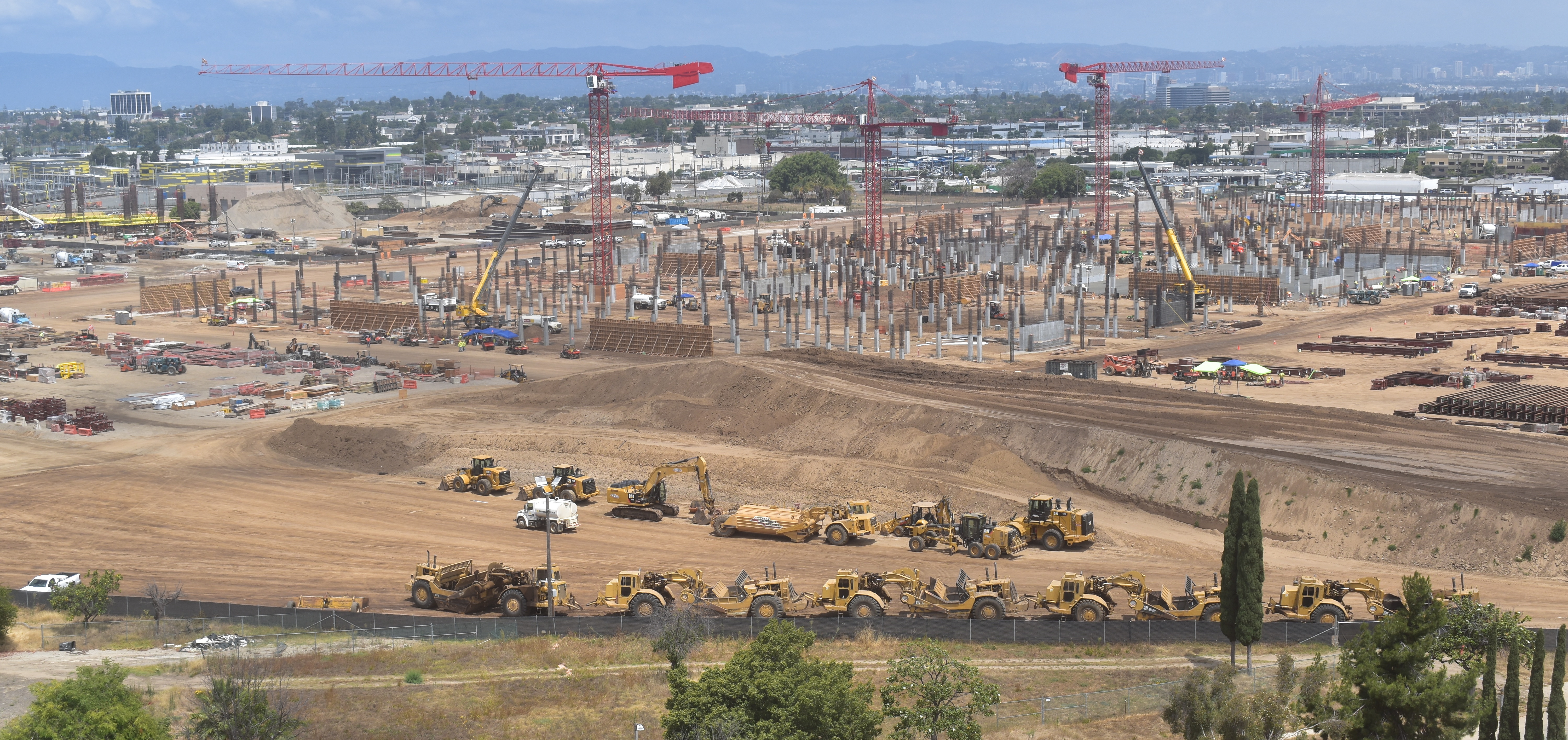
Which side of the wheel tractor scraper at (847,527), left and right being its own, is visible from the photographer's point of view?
right

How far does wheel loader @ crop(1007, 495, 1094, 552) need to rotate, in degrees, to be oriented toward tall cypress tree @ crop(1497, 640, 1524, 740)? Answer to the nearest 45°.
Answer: approximately 135° to its left

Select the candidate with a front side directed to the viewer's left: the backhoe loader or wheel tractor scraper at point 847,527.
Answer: the backhoe loader

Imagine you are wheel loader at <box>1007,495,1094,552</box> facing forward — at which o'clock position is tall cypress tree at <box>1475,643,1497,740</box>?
The tall cypress tree is roughly at 7 o'clock from the wheel loader.

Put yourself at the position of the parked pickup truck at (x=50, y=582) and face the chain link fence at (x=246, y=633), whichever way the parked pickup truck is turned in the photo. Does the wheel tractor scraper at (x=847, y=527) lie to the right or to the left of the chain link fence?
left

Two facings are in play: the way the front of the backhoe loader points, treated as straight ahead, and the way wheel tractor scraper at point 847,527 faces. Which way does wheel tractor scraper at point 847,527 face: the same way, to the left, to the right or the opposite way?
the opposite way

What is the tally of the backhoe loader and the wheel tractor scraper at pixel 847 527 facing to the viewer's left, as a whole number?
1

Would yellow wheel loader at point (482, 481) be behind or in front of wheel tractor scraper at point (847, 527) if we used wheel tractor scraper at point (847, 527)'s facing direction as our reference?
behind

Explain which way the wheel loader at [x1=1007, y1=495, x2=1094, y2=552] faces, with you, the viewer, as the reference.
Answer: facing away from the viewer and to the left of the viewer

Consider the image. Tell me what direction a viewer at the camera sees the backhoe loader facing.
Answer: facing to the left of the viewer
